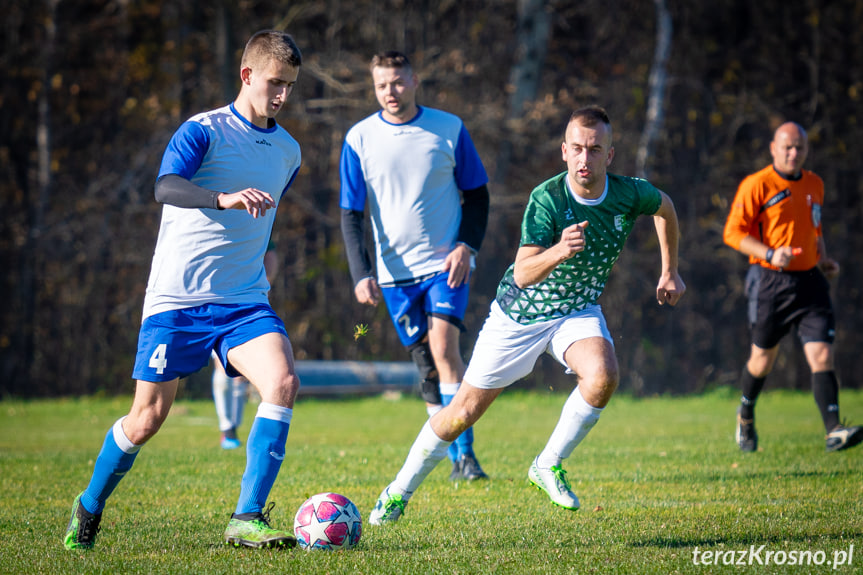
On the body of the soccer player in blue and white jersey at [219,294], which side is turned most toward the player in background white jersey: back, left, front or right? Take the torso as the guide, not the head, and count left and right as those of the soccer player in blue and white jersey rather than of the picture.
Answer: left

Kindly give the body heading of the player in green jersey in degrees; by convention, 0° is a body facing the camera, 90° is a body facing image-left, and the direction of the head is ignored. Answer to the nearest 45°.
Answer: approximately 0°

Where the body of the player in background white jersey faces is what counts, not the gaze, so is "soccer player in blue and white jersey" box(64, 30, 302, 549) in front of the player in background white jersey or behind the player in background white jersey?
in front

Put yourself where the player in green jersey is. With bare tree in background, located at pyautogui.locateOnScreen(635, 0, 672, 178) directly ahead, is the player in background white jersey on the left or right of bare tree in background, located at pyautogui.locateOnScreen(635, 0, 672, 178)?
left

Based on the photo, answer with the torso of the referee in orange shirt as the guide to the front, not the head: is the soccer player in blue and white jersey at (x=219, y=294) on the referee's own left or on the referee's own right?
on the referee's own right

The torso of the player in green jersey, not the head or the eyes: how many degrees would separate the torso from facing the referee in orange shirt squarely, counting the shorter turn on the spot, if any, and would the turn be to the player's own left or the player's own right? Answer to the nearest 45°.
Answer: approximately 135° to the player's own left

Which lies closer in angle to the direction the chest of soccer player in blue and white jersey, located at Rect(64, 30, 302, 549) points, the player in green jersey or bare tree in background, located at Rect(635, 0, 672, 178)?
the player in green jersey

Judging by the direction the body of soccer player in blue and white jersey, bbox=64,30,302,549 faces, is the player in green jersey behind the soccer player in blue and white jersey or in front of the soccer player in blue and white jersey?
in front

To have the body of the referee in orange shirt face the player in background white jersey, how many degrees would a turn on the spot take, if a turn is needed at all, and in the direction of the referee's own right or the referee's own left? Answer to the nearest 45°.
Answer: approximately 90° to the referee's own right

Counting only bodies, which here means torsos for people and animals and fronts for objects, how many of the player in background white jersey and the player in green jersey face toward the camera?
2

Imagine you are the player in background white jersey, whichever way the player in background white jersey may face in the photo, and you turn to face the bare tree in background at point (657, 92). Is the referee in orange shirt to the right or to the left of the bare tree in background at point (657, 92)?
right
